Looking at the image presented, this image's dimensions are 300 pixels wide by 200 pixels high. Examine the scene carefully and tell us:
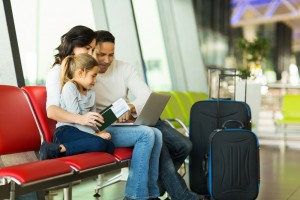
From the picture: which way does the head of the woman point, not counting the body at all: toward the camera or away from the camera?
toward the camera

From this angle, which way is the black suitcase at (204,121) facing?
toward the camera

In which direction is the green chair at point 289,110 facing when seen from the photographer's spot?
facing the viewer and to the left of the viewer

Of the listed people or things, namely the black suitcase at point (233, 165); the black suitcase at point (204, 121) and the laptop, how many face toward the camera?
2

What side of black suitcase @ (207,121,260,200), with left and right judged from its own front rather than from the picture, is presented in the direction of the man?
right

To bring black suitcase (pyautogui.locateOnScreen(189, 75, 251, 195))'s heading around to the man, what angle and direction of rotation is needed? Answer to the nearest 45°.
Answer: approximately 45° to its right

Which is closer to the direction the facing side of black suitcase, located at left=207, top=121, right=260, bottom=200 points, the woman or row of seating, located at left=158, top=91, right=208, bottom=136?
the woman

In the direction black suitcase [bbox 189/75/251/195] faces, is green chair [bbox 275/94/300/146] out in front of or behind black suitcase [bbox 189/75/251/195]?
behind

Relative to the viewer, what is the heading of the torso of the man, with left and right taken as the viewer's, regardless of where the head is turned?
facing the viewer and to the right of the viewer

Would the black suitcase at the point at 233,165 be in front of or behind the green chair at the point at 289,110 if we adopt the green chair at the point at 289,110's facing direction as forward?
in front

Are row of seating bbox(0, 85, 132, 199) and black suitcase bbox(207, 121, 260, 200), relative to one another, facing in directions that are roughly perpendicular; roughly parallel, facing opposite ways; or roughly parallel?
roughly perpendicular

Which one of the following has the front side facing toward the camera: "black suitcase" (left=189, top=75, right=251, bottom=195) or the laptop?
the black suitcase

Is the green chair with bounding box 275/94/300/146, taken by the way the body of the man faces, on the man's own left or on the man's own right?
on the man's own left

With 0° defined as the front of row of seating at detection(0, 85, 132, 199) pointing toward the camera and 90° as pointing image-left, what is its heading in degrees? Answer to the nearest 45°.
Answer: approximately 315°

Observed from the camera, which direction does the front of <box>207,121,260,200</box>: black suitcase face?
facing the viewer

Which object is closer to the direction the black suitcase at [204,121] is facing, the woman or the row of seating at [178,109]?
the woman
